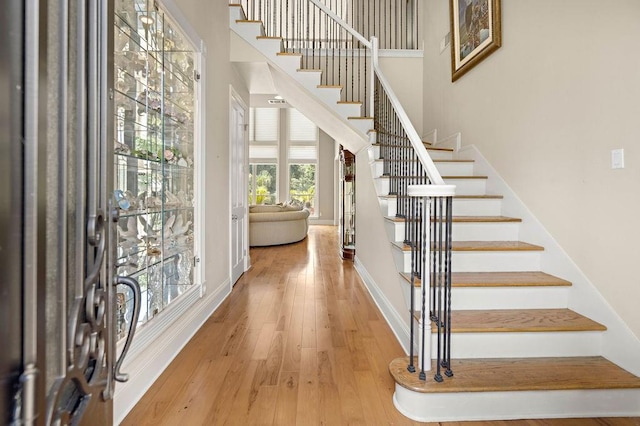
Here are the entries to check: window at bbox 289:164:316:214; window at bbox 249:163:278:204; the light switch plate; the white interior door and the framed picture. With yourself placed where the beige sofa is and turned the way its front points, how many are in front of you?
2

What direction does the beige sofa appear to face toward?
away from the camera

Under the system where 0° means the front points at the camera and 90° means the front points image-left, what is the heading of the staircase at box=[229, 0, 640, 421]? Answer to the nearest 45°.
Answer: approximately 0°

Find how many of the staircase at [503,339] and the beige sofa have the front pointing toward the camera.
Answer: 1

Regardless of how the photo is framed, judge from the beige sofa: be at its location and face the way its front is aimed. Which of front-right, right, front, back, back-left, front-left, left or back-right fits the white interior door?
back

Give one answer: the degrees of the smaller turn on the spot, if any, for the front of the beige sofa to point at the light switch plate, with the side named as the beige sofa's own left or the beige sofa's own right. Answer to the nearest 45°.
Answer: approximately 180°
